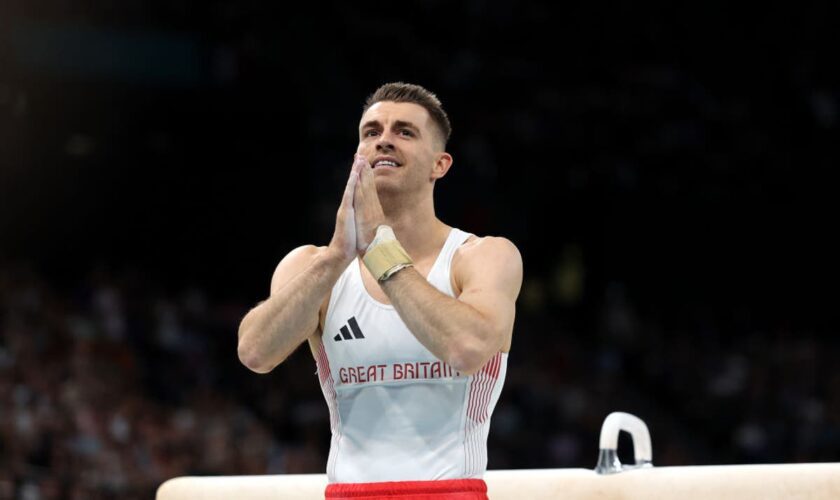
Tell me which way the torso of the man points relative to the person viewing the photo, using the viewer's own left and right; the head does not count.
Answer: facing the viewer and to the left of the viewer
